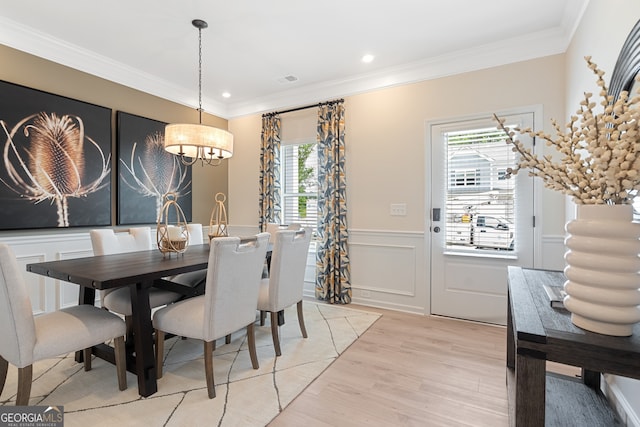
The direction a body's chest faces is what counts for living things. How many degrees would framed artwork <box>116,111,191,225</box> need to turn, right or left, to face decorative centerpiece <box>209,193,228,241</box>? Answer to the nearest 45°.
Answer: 0° — it already faces it

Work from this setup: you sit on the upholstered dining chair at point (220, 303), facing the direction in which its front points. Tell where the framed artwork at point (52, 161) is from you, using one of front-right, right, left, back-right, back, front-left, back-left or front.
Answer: front

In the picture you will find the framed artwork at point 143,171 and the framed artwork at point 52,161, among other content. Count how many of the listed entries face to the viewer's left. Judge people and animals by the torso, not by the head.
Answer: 0

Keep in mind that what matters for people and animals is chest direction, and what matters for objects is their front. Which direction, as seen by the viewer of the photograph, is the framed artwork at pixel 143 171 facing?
facing the viewer and to the right of the viewer

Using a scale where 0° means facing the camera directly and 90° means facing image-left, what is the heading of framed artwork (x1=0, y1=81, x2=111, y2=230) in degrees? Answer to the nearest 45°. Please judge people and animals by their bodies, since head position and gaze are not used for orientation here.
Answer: approximately 315°

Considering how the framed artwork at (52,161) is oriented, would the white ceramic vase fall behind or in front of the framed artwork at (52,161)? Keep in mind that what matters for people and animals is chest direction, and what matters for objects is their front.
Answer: in front

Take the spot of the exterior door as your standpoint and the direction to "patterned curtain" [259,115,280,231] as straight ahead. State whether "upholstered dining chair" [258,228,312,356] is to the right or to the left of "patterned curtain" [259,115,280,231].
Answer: left

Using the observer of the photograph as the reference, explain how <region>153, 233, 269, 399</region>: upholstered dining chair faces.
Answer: facing away from the viewer and to the left of the viewer

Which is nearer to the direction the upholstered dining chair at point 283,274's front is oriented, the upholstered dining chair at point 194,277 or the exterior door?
the upholstered dining chair

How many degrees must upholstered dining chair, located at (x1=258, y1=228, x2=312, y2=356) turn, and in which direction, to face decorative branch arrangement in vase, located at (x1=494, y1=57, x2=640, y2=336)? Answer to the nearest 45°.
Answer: approximately 180°

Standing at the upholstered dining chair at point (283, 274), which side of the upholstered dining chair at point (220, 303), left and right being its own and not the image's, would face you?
right

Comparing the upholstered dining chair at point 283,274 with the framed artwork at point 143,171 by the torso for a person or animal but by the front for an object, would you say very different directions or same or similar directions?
very different directions

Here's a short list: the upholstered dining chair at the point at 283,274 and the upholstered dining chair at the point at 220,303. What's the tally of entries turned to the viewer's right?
0

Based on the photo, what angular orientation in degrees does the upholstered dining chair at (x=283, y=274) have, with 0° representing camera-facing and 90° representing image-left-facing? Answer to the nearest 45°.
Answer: approximately 135°
